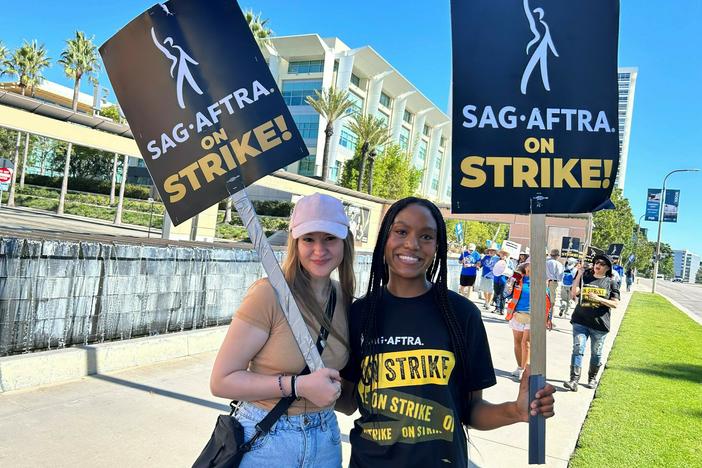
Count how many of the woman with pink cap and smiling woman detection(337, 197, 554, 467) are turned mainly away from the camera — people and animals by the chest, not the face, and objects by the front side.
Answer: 0

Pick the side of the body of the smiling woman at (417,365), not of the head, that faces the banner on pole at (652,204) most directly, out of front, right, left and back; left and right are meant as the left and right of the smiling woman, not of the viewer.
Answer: back

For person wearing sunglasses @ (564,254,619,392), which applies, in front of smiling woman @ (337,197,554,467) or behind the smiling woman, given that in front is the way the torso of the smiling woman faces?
behind

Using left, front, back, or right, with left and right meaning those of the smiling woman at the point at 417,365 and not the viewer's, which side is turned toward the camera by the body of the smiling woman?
front

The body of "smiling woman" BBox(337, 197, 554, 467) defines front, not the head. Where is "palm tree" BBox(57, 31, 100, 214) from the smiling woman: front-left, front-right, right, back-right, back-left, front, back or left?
back-right

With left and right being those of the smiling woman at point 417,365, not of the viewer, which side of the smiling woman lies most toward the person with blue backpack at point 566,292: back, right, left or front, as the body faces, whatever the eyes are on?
back
